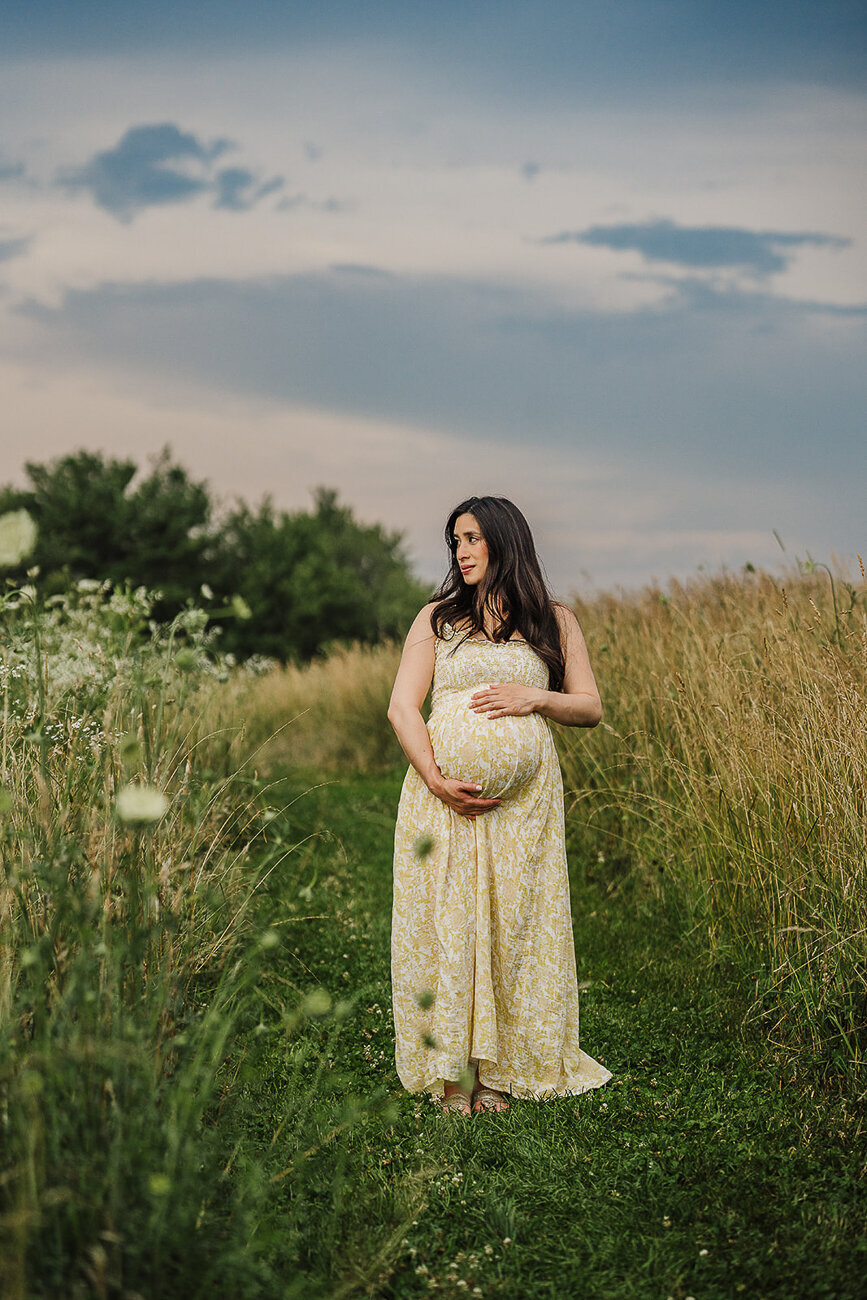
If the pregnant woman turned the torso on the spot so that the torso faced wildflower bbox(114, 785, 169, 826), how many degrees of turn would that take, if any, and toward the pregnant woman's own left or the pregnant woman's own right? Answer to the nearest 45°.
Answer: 0° — they already face it

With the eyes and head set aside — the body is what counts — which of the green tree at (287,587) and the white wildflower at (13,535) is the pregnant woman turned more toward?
the white wildflower

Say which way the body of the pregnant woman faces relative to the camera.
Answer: toward the camera

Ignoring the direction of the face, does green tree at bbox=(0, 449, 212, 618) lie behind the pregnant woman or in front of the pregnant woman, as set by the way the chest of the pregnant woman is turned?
behind

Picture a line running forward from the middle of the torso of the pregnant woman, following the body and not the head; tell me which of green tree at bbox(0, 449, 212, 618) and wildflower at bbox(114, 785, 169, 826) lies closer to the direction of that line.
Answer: the wildflower

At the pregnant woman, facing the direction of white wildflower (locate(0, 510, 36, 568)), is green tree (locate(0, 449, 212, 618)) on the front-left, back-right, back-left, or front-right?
back-right

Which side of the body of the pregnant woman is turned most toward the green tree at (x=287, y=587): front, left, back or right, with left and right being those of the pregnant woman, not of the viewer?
back
